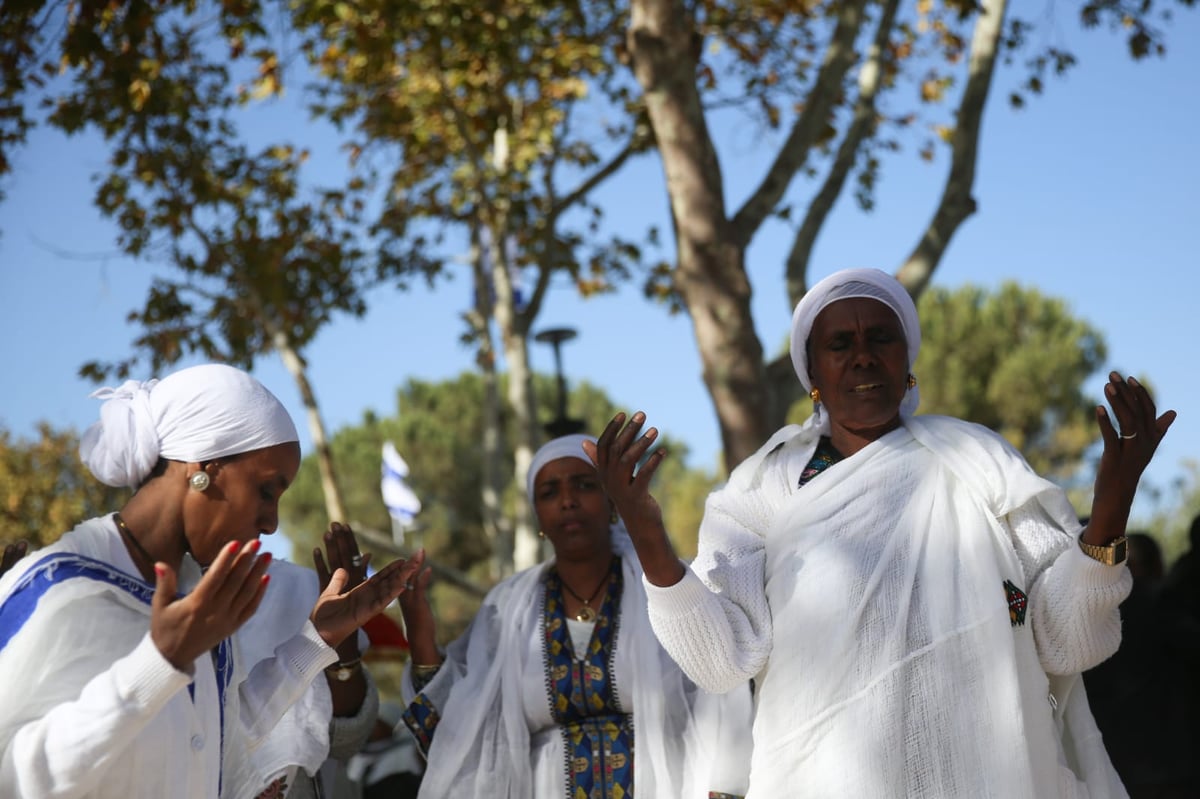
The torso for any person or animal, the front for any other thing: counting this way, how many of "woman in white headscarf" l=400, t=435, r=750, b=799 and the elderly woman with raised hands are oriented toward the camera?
2

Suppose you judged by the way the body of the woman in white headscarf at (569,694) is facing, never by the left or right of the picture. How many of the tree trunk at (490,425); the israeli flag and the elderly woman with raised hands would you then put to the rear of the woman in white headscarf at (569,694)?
2

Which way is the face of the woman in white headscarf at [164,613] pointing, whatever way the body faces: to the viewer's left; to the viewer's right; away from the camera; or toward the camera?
to the viewer's right

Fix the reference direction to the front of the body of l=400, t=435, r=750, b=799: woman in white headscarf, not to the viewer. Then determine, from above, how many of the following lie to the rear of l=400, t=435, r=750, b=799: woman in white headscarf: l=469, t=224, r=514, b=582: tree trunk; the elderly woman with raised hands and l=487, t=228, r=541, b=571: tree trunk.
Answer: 2

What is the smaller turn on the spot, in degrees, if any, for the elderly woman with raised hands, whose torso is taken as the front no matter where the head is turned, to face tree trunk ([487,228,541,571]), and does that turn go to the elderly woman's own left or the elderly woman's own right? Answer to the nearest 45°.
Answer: approximately 180°

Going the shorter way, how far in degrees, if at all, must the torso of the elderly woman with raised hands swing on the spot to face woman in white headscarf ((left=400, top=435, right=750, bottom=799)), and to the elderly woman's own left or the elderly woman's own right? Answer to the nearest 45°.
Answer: approximately 135° to the elderly woman's own right

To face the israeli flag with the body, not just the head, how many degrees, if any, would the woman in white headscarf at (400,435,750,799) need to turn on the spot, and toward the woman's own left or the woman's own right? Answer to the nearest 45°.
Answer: approximately 180°

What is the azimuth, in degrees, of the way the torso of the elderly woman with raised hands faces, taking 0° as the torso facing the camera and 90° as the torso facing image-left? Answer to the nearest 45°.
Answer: approximately 0°

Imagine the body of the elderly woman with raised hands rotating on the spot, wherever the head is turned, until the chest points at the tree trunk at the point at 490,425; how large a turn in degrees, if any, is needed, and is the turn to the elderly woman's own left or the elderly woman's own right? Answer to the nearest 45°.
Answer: approximately 180°

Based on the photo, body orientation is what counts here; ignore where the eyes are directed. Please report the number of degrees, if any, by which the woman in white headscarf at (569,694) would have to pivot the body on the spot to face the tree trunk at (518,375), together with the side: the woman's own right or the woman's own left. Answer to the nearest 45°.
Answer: approximately 180°
